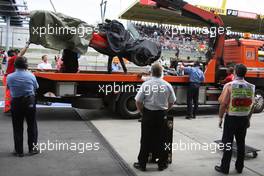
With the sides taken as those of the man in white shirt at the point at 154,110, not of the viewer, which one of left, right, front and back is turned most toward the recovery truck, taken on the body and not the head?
front

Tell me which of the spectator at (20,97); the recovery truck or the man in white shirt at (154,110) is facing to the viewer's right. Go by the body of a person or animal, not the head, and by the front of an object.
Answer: the recovery truck

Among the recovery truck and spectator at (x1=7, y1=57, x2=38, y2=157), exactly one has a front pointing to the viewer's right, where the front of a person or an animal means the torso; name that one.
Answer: the recovery truck

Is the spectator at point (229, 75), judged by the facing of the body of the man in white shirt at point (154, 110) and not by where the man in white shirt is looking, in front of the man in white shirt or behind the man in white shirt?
in front

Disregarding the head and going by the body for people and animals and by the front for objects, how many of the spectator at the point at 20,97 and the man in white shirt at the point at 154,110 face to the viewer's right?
0

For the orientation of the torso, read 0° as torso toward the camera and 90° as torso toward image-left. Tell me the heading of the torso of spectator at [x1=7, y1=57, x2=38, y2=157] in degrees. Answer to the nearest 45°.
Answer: approximately 180°

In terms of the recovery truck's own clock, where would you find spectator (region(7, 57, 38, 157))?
The spectator is roughly at 4 o'clock from the recovery truck.

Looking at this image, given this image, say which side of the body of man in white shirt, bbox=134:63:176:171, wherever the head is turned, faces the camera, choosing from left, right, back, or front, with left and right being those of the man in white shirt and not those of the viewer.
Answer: back

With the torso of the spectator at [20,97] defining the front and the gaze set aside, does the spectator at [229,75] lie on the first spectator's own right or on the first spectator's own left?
on the first spectator's own right

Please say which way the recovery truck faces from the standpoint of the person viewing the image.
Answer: facing to the right of the viewer

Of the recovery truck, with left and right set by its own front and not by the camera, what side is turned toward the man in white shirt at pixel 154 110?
right

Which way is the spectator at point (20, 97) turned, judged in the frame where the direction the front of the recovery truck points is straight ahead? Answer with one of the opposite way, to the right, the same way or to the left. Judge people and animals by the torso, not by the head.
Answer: to the left

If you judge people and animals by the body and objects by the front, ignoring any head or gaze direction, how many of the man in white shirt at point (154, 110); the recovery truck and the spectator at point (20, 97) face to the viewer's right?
1

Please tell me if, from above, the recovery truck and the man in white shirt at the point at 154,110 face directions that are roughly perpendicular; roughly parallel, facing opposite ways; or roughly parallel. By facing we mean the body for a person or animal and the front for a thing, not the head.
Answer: roughly perpendicular
